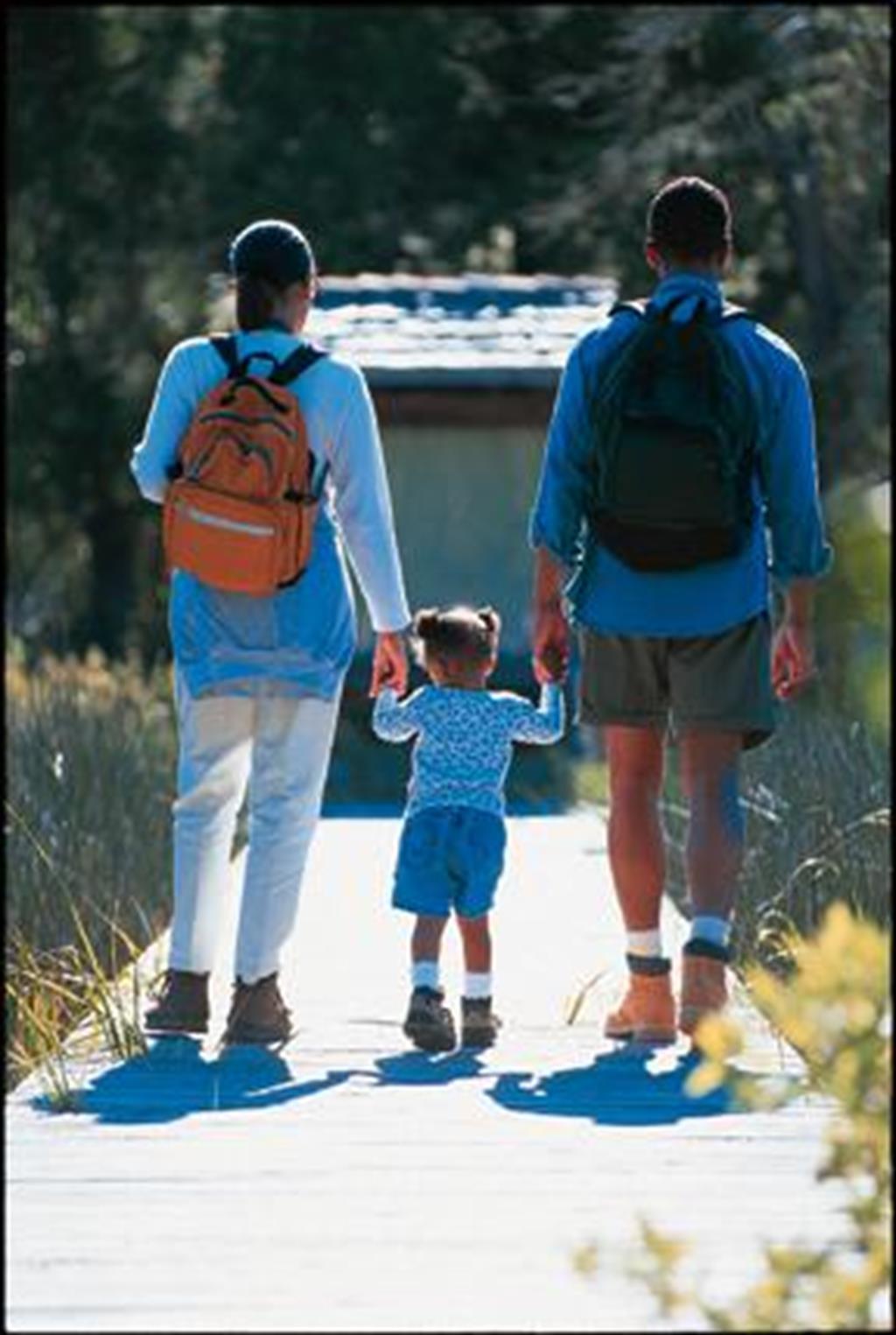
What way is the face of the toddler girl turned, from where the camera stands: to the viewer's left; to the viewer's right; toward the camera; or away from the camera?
away from the camera

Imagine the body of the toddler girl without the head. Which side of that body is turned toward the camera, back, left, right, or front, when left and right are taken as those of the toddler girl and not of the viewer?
back

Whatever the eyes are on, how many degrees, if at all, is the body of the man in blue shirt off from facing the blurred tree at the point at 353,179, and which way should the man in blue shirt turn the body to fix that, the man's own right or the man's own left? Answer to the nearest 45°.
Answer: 0° — they already face it

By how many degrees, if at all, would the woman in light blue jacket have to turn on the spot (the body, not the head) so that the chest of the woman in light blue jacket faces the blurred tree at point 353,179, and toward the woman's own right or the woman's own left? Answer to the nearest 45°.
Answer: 0° — they already face it

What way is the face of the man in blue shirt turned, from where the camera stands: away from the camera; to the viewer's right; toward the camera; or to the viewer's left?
away from the camera

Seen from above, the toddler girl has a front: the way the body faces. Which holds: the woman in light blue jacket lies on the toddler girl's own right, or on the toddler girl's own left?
on the toddler girl's own left

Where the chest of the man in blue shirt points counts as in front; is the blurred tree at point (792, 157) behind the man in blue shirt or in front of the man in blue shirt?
in front

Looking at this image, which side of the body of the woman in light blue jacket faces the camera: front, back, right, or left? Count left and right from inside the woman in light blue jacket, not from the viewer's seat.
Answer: back

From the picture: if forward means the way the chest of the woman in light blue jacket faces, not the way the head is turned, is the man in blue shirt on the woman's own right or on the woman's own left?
on the woman's own right

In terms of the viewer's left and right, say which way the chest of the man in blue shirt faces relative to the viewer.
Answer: facing away from the viewer
